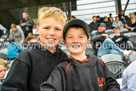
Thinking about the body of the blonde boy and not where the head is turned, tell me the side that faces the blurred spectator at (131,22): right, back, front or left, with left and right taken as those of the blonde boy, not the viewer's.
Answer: left

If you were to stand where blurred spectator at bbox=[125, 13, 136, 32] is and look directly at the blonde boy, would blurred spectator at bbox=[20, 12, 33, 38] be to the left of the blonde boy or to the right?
right

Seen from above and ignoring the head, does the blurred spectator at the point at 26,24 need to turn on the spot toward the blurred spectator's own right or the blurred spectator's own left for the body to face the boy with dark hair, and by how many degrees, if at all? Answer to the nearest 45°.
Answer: approximately 45° to the blurred spectator's own left

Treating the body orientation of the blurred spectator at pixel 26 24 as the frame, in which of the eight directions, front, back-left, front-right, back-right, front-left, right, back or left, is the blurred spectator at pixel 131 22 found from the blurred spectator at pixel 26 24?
back-left

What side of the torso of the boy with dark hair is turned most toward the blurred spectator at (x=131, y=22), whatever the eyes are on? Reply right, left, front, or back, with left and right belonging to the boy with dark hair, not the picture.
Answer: back

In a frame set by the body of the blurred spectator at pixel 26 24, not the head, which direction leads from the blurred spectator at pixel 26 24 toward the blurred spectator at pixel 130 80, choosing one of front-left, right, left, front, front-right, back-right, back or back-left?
front-left

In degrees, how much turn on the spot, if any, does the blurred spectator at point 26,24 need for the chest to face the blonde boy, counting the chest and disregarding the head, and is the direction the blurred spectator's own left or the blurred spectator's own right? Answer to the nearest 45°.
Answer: approximately 45° to the blurred spectator's own left
